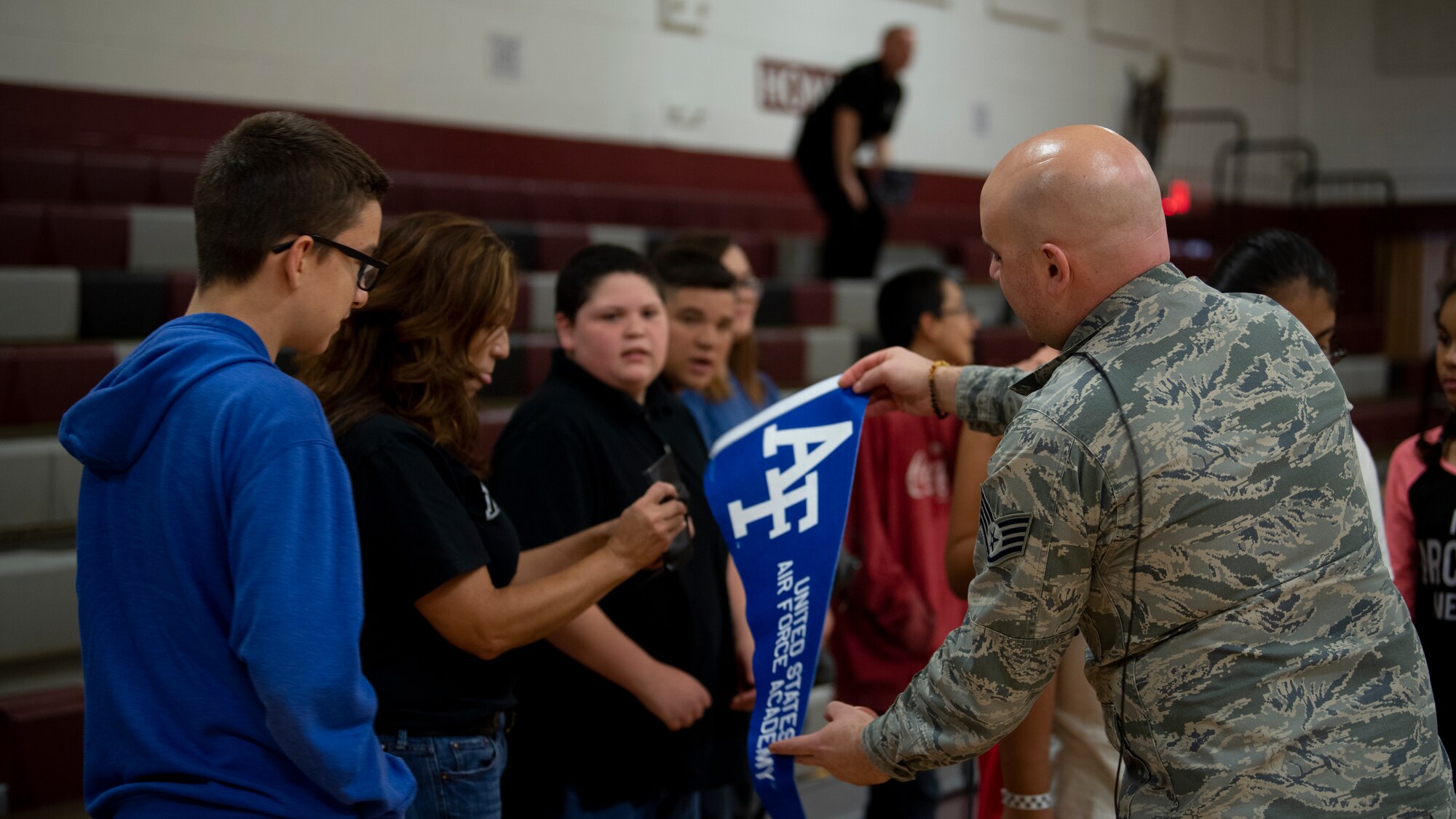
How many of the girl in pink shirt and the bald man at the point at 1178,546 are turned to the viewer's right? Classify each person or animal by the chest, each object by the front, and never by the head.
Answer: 0

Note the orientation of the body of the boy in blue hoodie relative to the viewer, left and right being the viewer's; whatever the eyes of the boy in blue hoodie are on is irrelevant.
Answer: facing away from the viewer and to the right of the viewer

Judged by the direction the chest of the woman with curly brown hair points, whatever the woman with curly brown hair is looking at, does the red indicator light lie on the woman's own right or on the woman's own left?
on the woman's own left

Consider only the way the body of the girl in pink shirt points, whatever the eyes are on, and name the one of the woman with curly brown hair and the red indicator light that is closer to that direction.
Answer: the woman with curly brown hair

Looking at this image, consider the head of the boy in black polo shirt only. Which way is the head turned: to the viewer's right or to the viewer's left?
to the viewer's right

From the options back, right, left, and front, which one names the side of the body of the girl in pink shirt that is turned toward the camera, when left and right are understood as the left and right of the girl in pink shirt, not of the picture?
front

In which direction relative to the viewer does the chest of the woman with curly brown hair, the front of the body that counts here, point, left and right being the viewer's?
facing to the right of the viewer

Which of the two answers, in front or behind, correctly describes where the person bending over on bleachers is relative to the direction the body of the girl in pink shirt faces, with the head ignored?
behind

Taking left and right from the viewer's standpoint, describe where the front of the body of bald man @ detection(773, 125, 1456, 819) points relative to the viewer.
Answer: facing away from the viewer and to the left of the viewer

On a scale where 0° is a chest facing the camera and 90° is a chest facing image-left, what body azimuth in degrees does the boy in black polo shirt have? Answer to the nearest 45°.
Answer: approximately 315°

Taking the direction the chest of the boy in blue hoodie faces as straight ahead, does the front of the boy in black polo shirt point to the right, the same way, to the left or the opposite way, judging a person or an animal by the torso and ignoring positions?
to the right

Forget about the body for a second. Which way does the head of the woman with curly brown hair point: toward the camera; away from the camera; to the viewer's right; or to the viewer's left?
to the viewer's right
